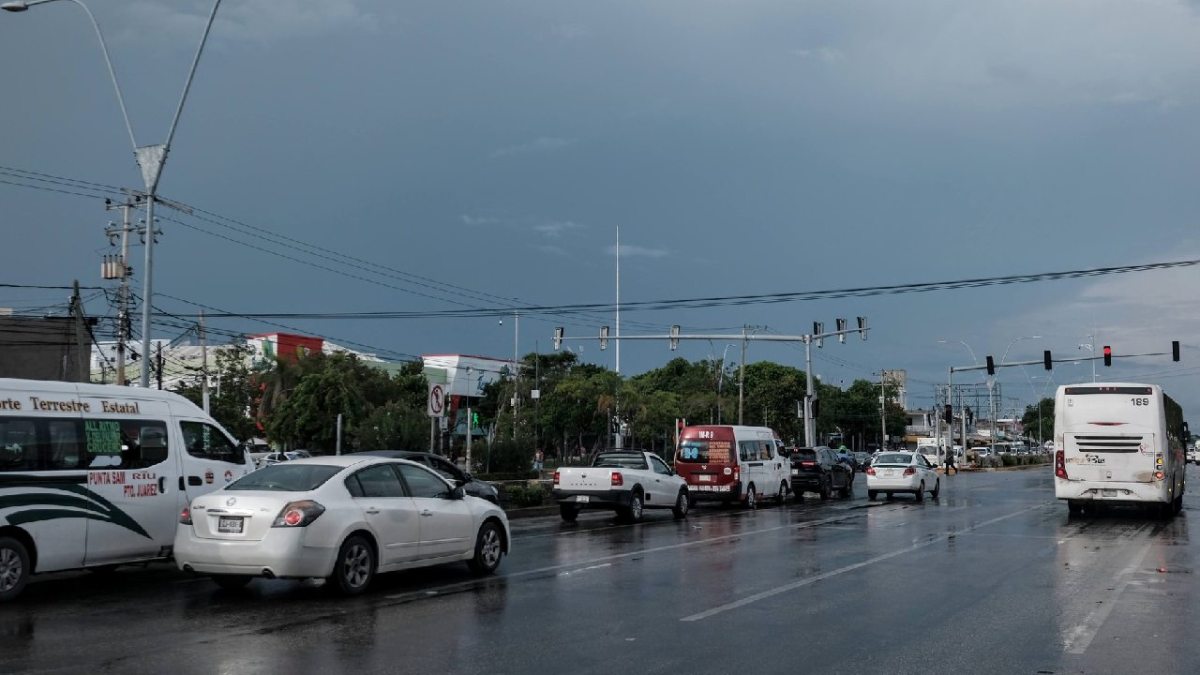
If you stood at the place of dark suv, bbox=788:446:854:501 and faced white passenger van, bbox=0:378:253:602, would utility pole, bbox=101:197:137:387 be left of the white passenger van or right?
right

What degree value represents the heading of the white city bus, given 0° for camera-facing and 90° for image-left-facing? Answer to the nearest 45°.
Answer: approximately 180°

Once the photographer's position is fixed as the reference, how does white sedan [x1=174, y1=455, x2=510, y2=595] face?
facing away from the viewer and to the right of the viewer

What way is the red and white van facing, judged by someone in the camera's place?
facing away from the viewer and to the right of the viewer

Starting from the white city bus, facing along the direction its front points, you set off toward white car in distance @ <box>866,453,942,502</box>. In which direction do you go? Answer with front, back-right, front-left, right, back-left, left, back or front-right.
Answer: front-left

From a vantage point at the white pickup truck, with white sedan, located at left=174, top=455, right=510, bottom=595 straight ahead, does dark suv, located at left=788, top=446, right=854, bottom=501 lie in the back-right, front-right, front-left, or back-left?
back-left

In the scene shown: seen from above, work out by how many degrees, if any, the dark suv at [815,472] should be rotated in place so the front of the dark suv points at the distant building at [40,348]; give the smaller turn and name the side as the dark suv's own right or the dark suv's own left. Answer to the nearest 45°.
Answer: approximately 135° to the dark suv's own left

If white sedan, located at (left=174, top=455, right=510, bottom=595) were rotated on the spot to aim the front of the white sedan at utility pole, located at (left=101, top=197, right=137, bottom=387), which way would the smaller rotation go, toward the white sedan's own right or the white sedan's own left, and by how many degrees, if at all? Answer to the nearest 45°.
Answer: approximately 45° to the white sedan's own left

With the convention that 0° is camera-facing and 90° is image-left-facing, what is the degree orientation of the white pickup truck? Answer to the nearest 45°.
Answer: approximately 225°

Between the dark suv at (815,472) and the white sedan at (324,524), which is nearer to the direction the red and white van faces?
the dark suv

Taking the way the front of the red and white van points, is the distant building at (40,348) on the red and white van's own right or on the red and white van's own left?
on the red and white van's own left

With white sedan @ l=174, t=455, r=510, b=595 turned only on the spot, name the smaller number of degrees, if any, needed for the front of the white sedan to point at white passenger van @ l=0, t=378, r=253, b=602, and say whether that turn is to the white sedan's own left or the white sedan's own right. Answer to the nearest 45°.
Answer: approximately 90° to the white sedan's own left

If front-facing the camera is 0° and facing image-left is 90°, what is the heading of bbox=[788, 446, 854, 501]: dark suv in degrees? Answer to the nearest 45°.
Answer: approximately 225°

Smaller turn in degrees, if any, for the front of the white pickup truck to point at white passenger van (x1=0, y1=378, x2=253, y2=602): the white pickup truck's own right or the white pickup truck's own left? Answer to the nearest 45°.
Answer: approximately 180°
